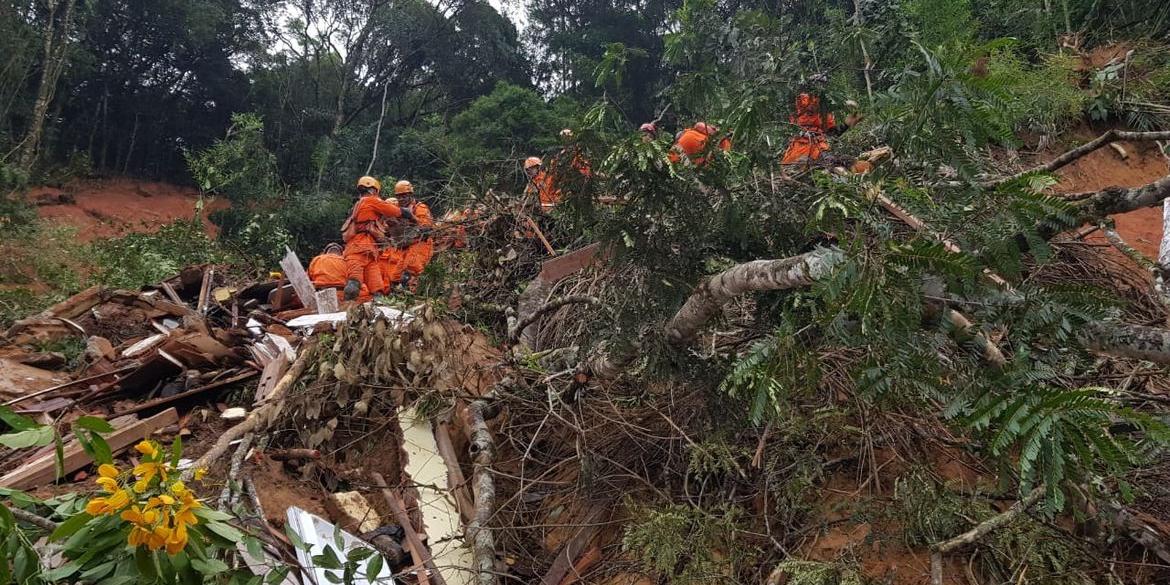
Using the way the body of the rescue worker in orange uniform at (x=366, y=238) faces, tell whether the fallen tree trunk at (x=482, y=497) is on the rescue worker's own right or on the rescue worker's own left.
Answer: on the rescue worker's own right

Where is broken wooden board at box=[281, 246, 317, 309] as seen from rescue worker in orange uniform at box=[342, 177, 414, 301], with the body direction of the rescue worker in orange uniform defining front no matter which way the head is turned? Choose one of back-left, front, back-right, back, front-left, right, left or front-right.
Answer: back

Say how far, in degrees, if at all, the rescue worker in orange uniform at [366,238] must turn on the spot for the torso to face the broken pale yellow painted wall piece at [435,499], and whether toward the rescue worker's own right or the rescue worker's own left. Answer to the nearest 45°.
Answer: approximately 135° to the rescue worker's own right

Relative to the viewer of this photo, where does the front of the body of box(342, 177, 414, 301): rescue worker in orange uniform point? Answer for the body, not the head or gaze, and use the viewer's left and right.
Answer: facing away from the viewer and to the right of the viewer

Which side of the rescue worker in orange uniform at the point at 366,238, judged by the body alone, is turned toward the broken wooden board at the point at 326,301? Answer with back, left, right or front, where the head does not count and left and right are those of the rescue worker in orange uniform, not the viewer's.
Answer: back

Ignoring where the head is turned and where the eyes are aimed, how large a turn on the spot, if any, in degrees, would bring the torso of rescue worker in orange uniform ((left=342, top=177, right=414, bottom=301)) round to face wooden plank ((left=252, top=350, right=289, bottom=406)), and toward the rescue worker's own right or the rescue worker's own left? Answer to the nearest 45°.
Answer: approximately 135° to the rescue worker's own right

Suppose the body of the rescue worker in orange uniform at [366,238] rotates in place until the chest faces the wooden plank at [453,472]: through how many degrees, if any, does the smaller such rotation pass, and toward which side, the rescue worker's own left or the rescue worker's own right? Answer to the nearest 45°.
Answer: approximately 135° to the rescue worker's own right

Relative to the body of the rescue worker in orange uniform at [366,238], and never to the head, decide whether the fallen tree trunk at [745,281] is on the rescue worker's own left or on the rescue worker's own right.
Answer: on the rescue worker's own right
